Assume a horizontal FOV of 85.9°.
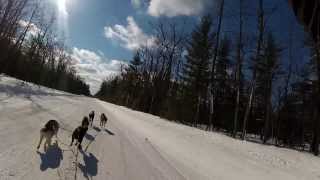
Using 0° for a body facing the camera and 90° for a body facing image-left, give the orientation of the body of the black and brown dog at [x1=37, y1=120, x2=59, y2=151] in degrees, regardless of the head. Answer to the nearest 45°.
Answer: approximately 225°

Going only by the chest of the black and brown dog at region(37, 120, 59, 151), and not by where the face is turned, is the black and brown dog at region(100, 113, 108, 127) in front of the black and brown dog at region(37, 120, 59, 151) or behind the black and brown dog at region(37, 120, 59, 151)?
in front
